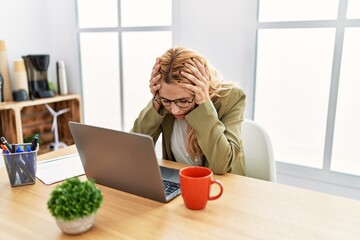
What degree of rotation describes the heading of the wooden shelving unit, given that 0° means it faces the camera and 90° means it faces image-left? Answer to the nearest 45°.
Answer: approximately 315°

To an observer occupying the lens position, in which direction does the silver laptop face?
facing away from the viewer and to the right of the viewer

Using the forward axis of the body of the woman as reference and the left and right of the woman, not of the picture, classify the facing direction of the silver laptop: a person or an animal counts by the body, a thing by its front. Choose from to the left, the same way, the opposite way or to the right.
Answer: the opposite way
